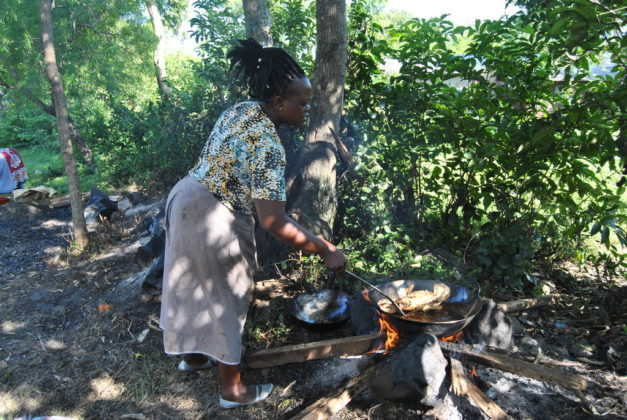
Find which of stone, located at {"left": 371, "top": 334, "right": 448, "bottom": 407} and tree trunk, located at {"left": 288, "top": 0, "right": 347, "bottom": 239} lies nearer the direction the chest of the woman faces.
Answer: the stone

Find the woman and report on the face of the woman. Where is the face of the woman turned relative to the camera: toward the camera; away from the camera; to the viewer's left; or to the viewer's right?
to the viewer's right

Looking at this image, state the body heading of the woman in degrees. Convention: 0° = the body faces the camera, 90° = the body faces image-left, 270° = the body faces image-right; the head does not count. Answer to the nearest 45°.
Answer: approximately 270°

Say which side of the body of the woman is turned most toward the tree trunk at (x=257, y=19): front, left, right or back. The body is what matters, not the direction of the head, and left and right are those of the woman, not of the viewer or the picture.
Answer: left

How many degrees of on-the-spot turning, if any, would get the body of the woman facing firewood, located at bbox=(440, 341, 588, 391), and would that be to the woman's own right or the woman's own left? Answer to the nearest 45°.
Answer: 0° — they already face it

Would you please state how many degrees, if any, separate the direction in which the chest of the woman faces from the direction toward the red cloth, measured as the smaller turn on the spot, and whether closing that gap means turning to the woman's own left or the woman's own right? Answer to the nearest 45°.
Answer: approximately 135° to the woman's own left

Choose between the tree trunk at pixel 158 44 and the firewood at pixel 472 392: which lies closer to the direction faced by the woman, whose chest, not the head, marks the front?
the firewood

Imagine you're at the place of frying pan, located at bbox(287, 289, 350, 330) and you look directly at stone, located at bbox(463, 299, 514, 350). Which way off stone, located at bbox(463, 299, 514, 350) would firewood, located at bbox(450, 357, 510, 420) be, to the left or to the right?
right

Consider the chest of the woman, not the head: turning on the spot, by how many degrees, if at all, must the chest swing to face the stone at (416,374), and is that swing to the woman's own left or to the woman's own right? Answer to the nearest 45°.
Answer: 0° — they already face it
